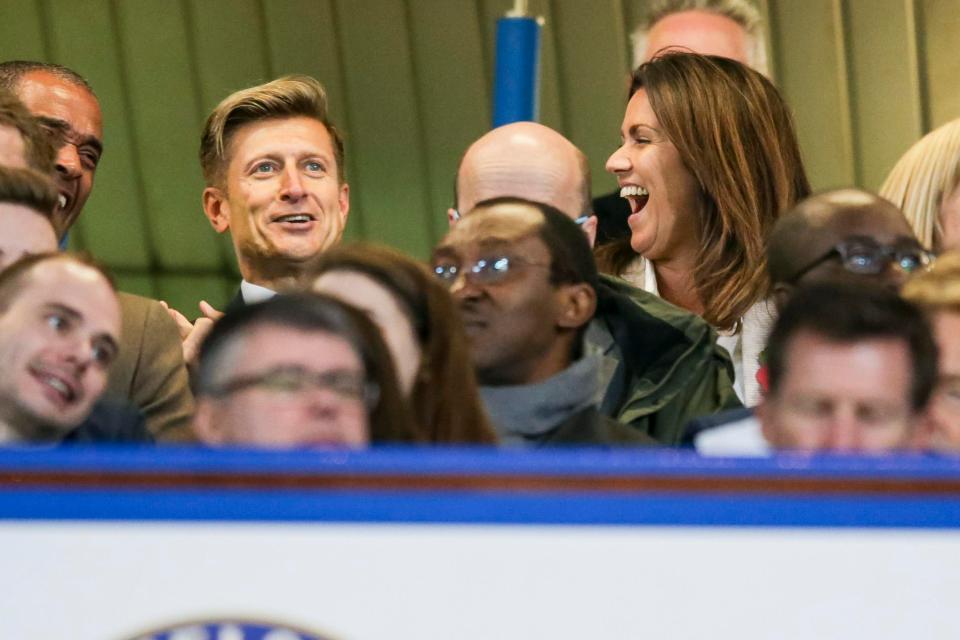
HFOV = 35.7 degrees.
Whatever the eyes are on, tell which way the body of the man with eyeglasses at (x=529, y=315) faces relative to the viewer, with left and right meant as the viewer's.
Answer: facing the viewer and to the left of the viewer

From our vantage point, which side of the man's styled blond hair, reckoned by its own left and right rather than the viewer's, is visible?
front

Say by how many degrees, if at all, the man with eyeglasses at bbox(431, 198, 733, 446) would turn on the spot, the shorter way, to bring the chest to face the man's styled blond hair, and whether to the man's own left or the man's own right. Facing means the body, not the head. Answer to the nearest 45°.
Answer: approximately 90° to the man's own right

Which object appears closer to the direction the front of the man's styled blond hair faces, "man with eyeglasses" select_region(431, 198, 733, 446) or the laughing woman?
the man with eyeglasses

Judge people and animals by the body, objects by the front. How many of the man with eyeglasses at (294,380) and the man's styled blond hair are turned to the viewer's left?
0

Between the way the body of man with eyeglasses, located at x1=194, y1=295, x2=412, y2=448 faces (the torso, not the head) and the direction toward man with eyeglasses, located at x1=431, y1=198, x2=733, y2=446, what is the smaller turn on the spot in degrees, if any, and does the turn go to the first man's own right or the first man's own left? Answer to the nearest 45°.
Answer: approximately 90° to the first man's own left

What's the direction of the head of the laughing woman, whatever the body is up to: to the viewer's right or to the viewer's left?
to the viewer's left

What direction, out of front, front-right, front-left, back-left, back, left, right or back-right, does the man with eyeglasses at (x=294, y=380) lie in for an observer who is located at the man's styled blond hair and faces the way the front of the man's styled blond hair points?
front

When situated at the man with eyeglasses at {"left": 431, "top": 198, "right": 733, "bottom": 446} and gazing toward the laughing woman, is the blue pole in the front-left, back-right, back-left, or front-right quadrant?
front-left

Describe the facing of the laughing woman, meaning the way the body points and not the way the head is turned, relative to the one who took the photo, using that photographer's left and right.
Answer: facing to the left of the viewer
